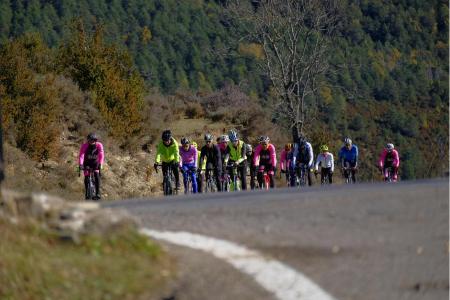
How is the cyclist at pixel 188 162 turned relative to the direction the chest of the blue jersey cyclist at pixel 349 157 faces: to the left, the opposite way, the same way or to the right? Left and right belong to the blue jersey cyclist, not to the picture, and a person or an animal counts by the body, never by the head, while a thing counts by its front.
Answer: the same way

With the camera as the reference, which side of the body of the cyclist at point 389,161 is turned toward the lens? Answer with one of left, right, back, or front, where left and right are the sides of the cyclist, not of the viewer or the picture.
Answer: front

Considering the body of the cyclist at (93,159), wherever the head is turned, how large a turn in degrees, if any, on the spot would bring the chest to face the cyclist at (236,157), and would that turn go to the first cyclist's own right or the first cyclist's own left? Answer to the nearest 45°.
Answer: approximately 135° to the first cyclist's own left

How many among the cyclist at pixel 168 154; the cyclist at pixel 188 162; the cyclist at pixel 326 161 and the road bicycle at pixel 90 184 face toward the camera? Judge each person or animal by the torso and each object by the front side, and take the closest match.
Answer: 4

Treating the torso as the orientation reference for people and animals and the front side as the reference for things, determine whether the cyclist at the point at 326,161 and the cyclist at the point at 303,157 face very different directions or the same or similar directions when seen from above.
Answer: same or similar directions

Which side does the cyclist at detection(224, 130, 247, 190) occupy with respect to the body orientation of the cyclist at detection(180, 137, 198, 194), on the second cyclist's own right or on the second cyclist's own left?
on the second cyclist's own left

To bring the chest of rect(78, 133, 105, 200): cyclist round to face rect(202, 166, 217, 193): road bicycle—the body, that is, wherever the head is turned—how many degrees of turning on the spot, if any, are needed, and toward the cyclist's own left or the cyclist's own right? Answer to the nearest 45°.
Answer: approximately 135° to the cyclist's own left

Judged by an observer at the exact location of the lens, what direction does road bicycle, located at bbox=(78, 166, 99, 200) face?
facing the viewer

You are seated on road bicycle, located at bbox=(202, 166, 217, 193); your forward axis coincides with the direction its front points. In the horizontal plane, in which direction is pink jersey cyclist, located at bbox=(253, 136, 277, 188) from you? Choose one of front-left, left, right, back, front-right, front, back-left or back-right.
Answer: left

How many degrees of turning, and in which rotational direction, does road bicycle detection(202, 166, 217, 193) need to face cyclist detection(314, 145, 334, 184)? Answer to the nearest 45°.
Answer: approximately 135° to its left

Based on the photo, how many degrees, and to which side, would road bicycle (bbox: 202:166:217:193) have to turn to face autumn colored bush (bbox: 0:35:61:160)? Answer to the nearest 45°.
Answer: approximately 135° to its right

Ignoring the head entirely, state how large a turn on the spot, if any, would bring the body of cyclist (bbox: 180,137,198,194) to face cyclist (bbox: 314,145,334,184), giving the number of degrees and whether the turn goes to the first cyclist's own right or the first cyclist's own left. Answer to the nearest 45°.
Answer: approximately 135° to the first cyclist's own left

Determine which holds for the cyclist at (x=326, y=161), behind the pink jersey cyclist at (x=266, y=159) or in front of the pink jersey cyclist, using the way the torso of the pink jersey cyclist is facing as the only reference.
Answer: behind

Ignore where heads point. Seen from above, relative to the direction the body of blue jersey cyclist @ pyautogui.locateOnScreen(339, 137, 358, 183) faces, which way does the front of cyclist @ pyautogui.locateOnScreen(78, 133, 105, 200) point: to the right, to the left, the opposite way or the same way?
the same way

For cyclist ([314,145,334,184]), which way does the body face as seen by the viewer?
toward the camera
